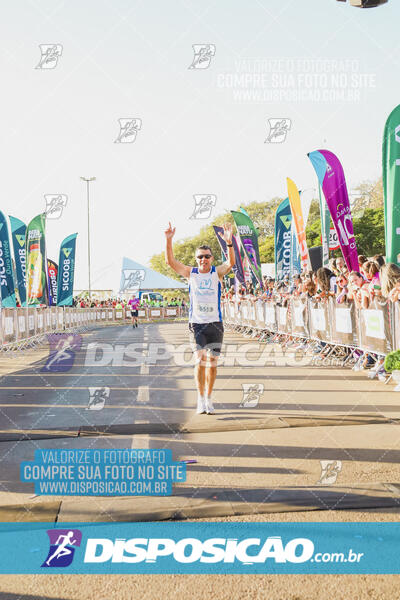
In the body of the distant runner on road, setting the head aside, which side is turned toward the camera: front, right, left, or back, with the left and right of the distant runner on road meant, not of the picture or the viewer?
front

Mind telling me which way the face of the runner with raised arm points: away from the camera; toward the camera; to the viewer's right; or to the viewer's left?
toward the camera

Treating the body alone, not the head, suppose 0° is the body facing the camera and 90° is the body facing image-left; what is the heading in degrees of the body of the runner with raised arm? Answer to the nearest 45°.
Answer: approximately 0°

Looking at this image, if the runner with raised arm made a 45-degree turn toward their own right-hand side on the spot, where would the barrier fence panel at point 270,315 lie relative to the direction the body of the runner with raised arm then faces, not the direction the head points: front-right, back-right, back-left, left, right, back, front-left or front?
back-right

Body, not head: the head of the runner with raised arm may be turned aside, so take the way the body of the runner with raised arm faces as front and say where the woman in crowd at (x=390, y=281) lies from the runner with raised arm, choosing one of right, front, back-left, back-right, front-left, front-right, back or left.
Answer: back-left

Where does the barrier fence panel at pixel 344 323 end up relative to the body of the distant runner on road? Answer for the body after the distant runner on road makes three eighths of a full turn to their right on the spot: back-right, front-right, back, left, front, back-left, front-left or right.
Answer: back-left

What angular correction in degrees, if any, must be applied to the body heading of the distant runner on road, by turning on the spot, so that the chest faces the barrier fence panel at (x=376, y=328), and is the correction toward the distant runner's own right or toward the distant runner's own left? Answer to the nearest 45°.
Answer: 0° — they already face it

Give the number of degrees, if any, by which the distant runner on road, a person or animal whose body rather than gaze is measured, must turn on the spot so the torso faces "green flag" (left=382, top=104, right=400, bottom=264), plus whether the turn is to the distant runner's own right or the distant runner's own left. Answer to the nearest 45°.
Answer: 0° — they already face it

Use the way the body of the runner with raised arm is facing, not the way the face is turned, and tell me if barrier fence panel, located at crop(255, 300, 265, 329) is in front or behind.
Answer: behind

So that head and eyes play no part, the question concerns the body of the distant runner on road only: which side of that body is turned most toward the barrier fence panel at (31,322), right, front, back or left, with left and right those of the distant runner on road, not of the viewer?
front

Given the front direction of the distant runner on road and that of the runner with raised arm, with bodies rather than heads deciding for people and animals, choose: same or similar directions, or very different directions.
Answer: same or similar directions

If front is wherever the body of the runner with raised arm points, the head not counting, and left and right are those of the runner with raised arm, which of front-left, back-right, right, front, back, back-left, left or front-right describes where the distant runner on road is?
back

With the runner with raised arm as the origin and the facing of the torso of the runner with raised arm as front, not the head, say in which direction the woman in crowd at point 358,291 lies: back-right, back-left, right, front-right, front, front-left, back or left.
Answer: back-left

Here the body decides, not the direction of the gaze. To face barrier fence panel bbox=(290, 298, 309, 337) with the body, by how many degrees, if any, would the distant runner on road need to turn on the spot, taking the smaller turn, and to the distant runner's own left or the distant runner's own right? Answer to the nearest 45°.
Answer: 0° — they already face it
